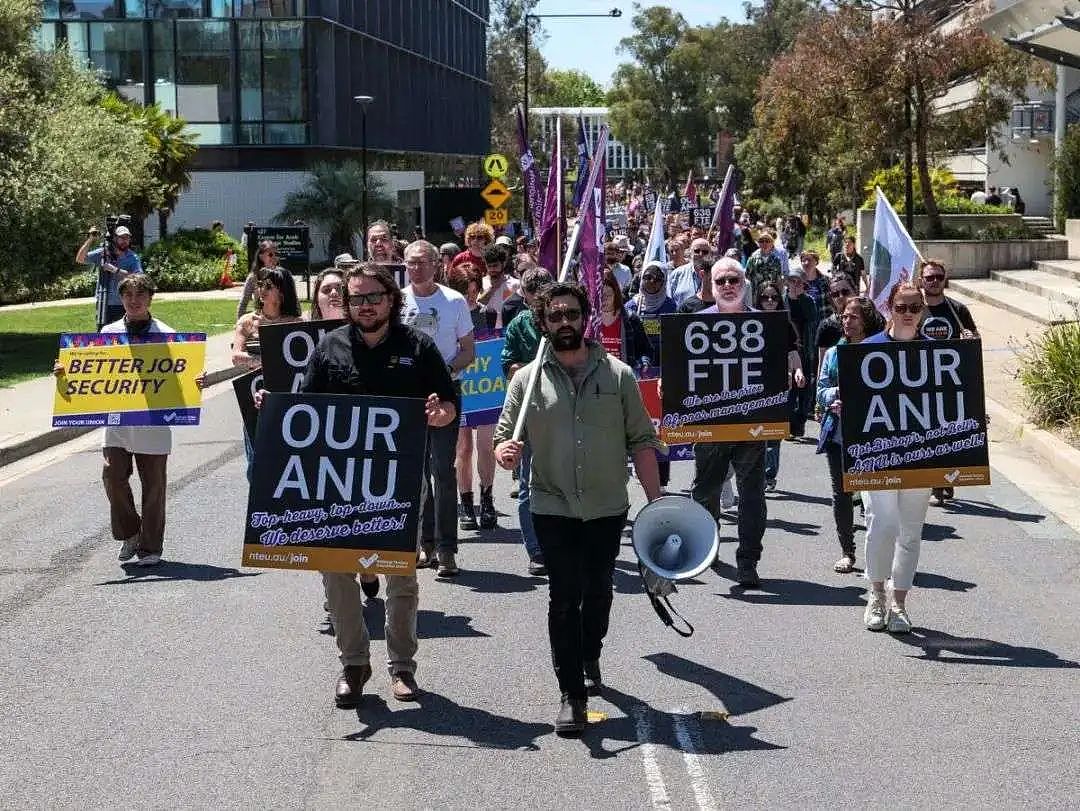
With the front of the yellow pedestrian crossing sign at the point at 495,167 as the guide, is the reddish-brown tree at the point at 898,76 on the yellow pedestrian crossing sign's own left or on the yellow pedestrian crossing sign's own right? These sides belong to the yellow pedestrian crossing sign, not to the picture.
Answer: on the yellow pedestrian crossing sign's own left

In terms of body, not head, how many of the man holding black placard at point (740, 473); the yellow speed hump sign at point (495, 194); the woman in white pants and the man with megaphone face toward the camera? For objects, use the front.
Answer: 4

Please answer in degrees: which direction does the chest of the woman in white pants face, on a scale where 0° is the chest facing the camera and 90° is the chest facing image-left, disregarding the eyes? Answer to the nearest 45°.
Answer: approximately 0°

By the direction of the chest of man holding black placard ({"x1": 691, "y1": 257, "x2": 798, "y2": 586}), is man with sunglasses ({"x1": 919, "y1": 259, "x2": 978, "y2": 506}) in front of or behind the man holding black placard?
behind

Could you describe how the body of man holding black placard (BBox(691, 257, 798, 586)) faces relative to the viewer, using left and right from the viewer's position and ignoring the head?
facing the viewer

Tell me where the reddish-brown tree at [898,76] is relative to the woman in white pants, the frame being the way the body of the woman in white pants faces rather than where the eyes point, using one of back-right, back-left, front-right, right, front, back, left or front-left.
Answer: back

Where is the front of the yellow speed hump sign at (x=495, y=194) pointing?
toward the camera

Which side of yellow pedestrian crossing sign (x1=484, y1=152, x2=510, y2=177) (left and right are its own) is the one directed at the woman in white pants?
front

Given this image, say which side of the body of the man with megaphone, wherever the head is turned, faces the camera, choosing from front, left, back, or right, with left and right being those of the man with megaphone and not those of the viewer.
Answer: front

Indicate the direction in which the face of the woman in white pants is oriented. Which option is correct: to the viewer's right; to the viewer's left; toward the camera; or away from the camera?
toward the camera

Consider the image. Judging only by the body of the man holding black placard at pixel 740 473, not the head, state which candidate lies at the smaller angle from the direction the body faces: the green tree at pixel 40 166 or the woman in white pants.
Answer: the woman in white pants

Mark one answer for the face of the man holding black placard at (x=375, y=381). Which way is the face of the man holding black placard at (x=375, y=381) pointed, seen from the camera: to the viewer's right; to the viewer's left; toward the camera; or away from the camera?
toward the camera

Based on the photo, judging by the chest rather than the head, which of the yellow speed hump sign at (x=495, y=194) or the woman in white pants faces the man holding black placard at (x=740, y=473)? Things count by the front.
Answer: the yellow speed hump sign
